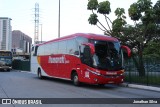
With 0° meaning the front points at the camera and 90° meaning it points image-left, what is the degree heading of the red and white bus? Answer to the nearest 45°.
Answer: approximately 315°

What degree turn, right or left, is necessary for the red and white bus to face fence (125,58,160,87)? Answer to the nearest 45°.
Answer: approximately 45° to its left

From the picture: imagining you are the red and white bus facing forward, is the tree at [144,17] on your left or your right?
on your left

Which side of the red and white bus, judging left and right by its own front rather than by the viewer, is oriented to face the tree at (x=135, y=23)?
left

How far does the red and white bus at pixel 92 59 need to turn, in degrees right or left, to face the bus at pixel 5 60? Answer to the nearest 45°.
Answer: approximately 180°
